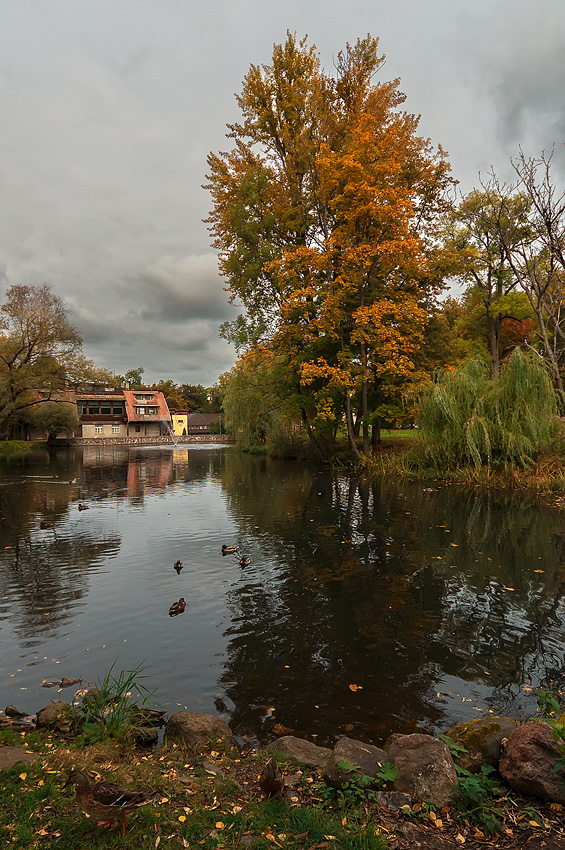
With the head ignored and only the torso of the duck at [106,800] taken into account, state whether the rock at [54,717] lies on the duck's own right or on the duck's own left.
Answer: on the duck's own right

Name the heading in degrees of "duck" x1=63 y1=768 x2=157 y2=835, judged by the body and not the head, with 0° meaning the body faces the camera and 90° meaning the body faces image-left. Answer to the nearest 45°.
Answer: approximately 90°

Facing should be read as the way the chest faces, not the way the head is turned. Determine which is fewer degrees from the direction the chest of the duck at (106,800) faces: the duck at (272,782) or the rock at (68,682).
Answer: the rock

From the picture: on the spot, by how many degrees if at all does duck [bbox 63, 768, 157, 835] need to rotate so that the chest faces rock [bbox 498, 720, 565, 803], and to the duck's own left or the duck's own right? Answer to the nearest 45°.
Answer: approximately 180°

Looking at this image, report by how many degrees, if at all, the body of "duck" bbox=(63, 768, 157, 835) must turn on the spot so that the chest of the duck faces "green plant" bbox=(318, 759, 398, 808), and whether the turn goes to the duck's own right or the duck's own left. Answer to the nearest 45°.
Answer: approximately 180°

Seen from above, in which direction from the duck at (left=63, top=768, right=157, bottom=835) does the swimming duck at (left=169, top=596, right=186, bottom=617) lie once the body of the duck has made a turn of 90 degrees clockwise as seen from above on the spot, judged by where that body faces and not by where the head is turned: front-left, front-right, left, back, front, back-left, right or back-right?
front
